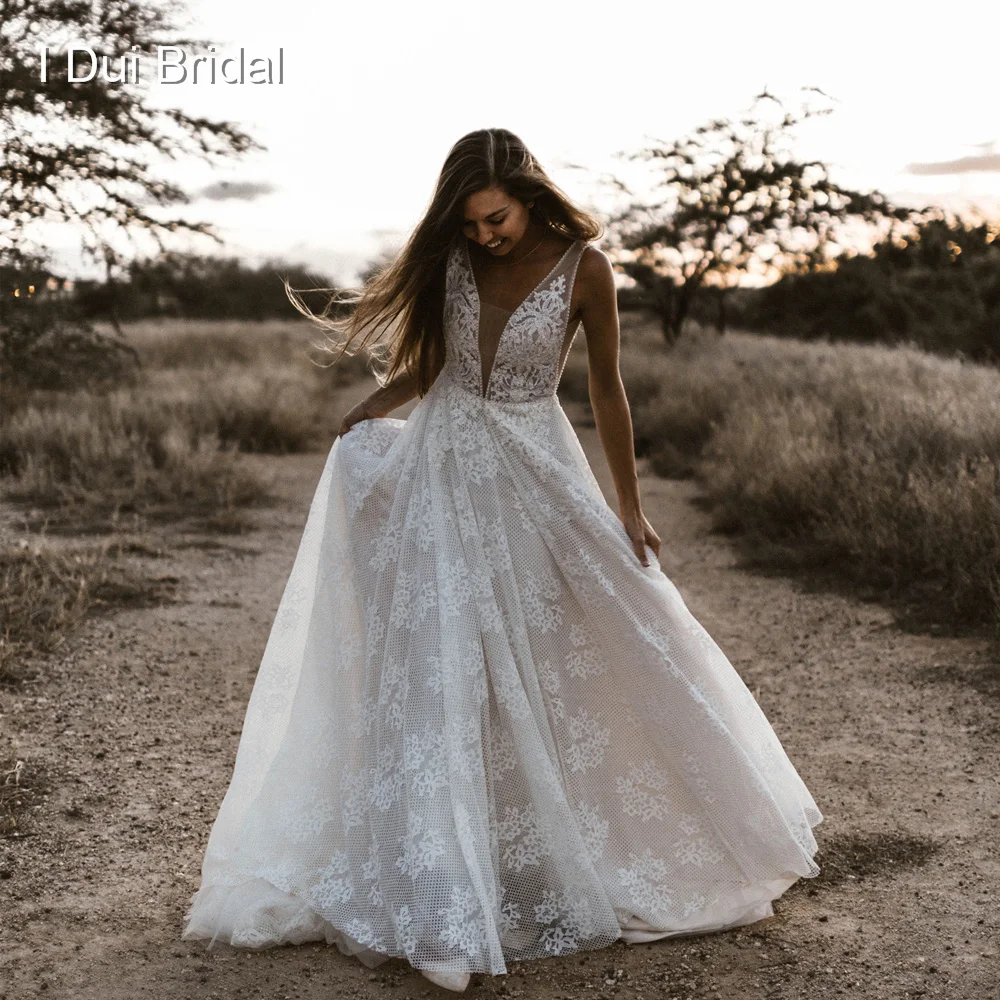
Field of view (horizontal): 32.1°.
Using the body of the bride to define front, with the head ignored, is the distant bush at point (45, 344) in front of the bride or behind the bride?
behind

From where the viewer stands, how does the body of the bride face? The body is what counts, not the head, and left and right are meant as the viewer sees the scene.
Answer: facing the viewer
